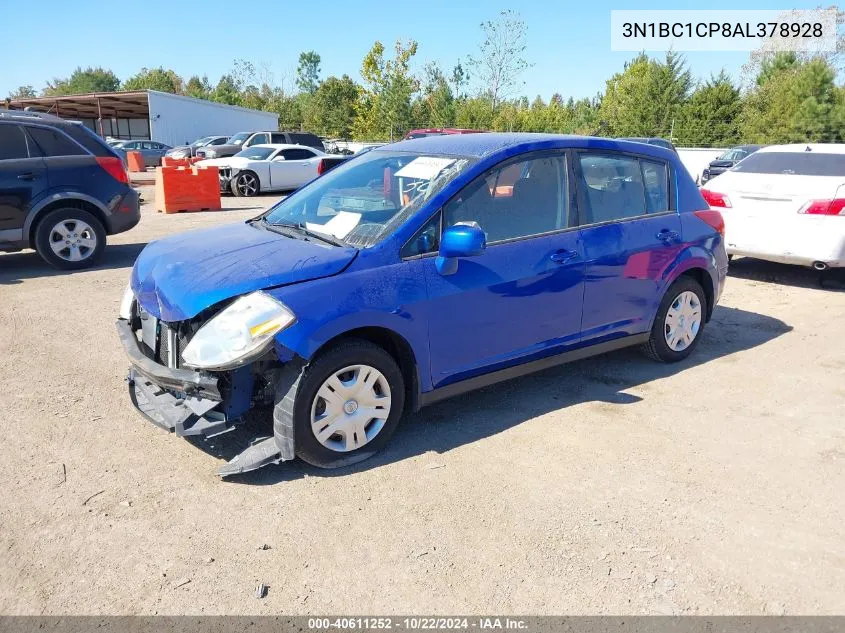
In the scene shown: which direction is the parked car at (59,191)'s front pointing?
to the viewer's left

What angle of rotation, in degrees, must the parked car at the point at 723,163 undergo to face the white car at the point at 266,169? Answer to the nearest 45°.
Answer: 0° — it already faces it

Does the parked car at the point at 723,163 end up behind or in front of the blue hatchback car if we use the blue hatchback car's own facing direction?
behind

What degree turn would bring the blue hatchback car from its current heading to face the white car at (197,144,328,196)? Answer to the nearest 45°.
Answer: approximately 135° to its right

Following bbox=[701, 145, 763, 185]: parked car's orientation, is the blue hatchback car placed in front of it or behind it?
in front

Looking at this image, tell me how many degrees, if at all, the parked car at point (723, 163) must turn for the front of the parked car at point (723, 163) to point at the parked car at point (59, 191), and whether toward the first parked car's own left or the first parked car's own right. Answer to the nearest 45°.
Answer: approximately 45° to the first parked car's own left

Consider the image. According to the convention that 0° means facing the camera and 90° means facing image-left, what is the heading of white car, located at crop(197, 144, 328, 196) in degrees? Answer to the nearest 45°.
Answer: approximately 45°

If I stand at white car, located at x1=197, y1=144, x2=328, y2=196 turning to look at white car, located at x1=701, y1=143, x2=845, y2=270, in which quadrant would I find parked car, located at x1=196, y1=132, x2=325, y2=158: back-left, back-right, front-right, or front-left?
back-left

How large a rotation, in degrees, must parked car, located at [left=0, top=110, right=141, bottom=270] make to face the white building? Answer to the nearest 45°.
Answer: approximately 90° to its right
